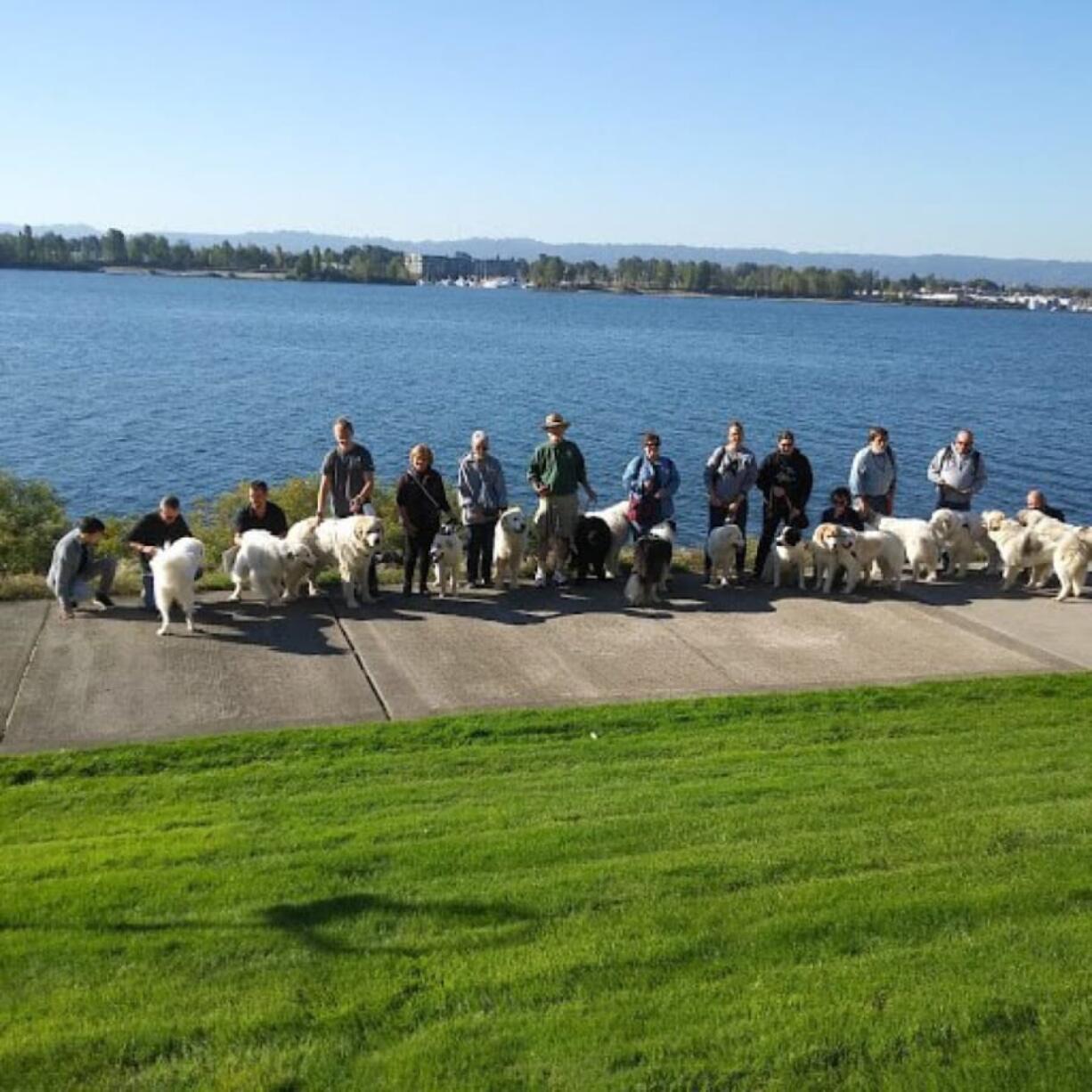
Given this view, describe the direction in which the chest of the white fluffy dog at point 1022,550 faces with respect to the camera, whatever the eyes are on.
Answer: to the viewer's left

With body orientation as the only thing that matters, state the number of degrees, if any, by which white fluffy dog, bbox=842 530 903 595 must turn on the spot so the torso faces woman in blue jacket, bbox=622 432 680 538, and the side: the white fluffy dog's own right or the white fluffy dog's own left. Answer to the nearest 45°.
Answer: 0° — it already faces them

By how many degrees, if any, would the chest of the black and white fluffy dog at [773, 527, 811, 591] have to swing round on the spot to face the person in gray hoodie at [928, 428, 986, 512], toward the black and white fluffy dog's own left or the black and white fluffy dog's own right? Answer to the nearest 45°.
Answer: approximately 135° to the black and white fluffy dog's own left

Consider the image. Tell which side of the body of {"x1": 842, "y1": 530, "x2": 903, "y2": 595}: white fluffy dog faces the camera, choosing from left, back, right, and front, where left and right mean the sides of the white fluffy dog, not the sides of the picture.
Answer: left

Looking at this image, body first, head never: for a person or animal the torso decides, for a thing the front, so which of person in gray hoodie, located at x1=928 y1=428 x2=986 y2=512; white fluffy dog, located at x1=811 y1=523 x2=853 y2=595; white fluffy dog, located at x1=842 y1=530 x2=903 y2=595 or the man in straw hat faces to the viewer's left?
white fluffy dog, located at x1=842 y1=530 x2=903 y2=595

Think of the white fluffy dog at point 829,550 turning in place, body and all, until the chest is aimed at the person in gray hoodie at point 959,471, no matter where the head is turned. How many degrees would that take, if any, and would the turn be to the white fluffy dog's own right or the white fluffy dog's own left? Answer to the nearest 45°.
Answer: approximately 135° to the white fluffy dog's own left

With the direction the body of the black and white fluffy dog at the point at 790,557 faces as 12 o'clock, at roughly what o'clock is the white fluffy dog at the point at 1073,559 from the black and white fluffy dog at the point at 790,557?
the white fluffy dog at the point at 1073,559 is roughly at 9 o'clock from the black and white fluffy dog at the point at 790,557.

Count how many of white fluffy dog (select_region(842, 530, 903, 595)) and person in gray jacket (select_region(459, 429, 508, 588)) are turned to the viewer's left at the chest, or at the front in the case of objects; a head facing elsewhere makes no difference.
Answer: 1

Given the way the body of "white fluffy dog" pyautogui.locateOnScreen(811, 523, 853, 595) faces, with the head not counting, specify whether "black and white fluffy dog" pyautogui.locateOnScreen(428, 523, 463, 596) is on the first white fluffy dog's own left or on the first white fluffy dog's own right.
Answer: on the first white fluffy dog's own right

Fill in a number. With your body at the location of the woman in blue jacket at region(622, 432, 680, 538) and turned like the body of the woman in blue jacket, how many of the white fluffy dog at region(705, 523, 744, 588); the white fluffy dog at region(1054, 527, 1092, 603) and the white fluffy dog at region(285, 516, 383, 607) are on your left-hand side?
2

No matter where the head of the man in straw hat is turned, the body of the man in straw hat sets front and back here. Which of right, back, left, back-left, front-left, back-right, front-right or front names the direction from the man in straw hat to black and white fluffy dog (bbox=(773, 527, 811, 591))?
left

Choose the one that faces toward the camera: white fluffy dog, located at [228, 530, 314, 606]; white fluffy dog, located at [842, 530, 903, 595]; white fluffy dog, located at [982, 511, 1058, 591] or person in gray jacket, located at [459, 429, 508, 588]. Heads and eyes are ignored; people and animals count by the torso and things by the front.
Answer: the person in gray jacket
